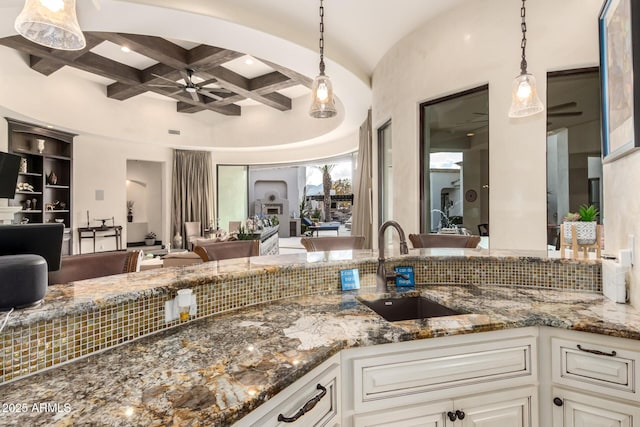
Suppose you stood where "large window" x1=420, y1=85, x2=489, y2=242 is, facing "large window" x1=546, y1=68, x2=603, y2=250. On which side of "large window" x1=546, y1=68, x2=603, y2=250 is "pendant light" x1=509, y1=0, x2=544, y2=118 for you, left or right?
right

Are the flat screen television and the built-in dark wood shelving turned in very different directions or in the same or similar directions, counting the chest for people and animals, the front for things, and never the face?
same or similar directions

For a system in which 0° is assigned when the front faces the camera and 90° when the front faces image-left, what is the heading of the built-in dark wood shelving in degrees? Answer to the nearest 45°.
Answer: approximately 315°

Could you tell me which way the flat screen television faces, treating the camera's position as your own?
facing the viewer and to the right of the viewer

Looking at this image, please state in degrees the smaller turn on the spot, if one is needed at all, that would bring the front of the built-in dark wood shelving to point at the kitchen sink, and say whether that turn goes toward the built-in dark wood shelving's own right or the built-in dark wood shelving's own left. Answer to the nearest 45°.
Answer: approximately 45° to the built-in dark wood shelving's own right

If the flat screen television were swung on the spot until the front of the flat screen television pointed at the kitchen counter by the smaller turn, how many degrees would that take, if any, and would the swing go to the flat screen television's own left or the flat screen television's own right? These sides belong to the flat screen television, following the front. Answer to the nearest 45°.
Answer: approximately 45° to the flat screen television's own right

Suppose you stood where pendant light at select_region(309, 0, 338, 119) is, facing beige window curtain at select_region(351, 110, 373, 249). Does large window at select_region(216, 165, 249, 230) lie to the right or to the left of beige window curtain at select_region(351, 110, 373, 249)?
left

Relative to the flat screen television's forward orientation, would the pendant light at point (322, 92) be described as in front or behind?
in front

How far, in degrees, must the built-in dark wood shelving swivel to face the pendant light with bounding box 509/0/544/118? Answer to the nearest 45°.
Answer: approximately 45° to its right

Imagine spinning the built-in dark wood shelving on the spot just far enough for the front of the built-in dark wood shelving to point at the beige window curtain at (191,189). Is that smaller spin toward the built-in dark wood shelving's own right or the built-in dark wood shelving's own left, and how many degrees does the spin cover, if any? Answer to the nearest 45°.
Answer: approximately 45° to the built-in dark wood shelving's own left

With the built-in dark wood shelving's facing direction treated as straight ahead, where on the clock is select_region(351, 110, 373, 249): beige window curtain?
The beige window curtain is roughly at 12 o'clock from the built-in dark wood shelving.

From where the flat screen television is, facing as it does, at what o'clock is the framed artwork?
The framed artwork is roughly at 12 o'clock from the flat screen television.

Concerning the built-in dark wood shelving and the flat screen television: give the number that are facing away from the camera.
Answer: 0

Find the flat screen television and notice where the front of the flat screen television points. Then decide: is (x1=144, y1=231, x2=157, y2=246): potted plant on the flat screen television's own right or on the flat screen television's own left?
on the flat screen television's own left
